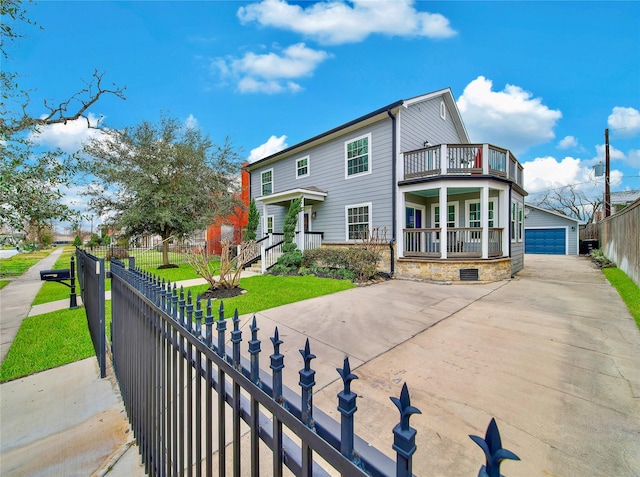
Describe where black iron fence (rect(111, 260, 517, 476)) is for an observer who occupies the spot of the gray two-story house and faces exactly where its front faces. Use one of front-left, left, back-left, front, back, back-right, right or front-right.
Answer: front-left

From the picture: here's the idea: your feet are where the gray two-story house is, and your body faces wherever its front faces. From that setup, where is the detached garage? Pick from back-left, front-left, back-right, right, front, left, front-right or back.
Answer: back

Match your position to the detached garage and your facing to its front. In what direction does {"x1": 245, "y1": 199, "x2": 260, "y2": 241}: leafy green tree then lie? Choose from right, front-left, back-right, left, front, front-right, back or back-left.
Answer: front-right

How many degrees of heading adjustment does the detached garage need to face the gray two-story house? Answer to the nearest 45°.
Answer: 0° — it already faces it

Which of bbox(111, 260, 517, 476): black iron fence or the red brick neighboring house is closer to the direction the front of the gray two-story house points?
the black iron fence

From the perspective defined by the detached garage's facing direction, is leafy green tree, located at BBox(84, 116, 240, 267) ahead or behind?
ahead

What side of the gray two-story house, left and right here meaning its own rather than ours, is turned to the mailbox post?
front

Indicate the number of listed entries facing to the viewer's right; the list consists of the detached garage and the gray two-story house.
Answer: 0

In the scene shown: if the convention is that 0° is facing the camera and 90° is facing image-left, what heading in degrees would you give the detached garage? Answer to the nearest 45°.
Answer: approximately 0°

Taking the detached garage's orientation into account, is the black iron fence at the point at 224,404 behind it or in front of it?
in front

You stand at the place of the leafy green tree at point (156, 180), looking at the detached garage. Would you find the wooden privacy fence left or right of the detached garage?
right
